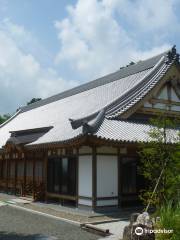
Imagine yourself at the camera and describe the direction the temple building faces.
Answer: facing the viewer and to the left of the viewer

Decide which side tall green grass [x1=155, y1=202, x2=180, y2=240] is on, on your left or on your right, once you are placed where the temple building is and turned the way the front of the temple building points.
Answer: on your left

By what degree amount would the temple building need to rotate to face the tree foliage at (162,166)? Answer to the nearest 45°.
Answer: approximately 45° to its left
